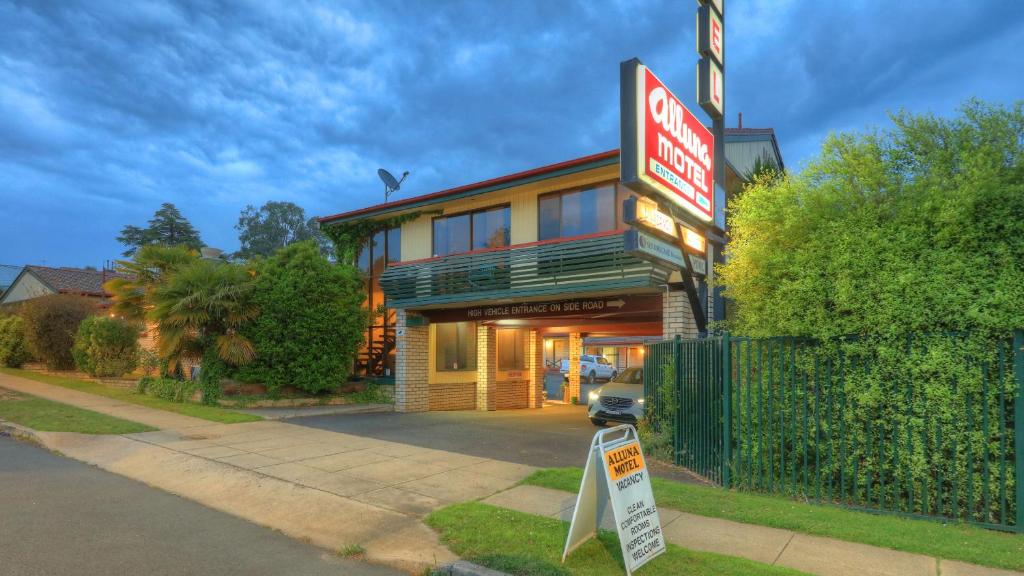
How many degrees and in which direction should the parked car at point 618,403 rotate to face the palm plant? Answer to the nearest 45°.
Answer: approximately 45° to its right

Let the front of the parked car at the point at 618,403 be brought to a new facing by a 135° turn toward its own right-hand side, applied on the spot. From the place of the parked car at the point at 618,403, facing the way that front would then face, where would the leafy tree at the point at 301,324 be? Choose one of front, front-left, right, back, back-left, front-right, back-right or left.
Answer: left

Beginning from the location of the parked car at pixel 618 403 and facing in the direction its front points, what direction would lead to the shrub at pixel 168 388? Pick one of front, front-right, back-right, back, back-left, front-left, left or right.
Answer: front-right

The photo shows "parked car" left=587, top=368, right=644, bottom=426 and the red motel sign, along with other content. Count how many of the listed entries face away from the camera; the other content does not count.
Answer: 0

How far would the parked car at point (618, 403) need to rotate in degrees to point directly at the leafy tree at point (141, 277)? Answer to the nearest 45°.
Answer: approximately 45° to its right

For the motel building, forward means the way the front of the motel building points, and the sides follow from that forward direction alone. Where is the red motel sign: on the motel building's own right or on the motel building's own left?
on the motel building's own left

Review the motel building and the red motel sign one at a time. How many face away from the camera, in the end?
0

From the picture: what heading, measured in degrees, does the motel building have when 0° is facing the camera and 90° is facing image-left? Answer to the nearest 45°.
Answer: approximately 45°
